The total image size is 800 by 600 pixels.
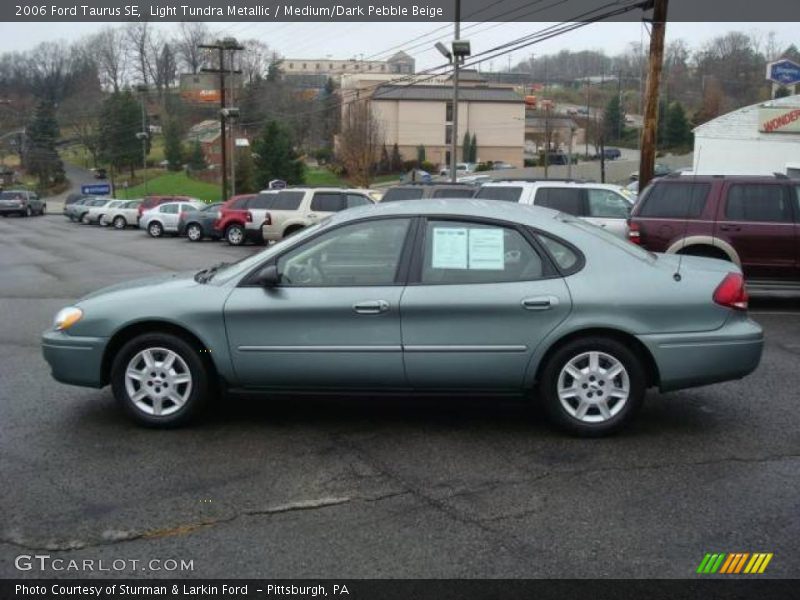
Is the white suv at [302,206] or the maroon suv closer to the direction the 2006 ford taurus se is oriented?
the white suv

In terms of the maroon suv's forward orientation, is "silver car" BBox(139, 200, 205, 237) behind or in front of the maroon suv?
behind

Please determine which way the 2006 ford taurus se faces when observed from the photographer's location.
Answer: facing to the left of the viewer

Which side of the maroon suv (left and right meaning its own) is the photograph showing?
right

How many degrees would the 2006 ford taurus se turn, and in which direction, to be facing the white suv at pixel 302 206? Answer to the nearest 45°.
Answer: approximately 90° to its right

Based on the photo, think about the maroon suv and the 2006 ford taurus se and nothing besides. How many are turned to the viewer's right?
1

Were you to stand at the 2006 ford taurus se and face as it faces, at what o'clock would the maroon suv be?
The maroon suv is roughly at 4 o'clock from the 2006 ford taurus se.
